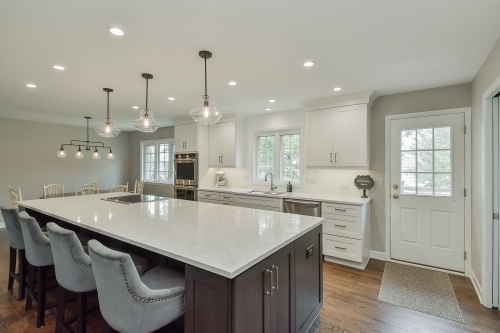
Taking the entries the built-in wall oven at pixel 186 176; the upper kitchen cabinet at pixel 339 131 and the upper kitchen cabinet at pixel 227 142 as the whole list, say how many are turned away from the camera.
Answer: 0

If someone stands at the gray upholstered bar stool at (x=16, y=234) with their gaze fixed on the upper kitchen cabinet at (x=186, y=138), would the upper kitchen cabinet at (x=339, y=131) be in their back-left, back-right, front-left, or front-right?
front-right

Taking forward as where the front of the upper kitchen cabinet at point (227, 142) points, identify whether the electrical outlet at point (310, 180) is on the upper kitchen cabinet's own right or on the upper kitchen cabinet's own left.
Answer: on the upper kitchen cabinet's own left

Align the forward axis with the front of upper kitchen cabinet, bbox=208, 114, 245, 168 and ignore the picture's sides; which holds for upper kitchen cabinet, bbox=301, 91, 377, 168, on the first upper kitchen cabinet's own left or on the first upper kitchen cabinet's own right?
on the first upper kitchen cabinet's own left

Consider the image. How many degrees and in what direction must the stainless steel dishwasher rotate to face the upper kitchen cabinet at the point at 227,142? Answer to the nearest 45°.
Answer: approximately 90° to its right

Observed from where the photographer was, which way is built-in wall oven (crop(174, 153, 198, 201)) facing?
facing the viewer and to the left of the viewer

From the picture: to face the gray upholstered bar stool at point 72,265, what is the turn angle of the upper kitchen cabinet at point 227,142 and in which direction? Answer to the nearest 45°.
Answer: approximately 45° to its left

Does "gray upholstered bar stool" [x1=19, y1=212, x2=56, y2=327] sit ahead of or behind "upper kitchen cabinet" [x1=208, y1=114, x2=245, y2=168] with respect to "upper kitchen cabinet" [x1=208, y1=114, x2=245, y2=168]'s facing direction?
ahead

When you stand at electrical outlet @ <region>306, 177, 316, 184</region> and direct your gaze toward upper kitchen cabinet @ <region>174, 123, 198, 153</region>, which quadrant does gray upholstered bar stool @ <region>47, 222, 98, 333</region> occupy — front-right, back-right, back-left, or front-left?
front-left

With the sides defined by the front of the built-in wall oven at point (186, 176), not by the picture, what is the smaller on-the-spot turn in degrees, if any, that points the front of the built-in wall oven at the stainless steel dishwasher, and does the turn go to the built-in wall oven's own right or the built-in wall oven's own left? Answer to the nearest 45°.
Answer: approximately 90° to the built-in wall oven's own left

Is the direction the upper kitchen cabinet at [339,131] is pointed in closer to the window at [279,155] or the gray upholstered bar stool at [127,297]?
the gray upholstered bar stool

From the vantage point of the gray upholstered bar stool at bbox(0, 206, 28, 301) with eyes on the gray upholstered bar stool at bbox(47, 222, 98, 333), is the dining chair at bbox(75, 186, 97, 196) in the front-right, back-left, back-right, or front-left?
back-left

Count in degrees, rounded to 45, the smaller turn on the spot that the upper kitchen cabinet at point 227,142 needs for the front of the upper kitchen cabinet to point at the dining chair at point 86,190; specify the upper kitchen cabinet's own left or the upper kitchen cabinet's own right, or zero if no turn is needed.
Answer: approximately 45° to the upper kitchen cabinet's own right

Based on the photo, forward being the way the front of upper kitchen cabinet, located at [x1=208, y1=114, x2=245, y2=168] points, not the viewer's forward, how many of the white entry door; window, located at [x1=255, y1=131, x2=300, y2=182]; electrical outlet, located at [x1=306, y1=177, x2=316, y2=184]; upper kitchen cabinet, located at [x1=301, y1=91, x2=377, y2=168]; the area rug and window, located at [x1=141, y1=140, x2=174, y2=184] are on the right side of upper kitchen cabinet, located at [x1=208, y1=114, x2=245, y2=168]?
1
